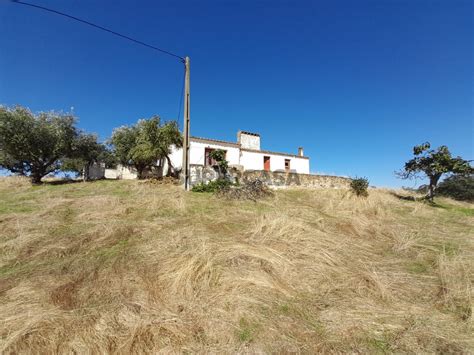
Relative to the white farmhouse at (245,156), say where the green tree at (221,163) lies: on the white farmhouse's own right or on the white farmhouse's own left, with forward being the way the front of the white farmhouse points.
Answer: on the white farmhouse's own right

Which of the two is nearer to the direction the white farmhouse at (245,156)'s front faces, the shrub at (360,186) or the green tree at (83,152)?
the shrub

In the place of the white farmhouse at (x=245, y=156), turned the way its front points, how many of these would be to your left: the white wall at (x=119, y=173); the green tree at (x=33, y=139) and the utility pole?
0

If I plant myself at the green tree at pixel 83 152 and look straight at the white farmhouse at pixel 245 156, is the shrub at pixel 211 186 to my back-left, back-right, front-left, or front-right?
front-right

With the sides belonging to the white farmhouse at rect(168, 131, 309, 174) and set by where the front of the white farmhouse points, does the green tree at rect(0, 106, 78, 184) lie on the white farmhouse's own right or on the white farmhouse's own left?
on the white farmhouse's own right

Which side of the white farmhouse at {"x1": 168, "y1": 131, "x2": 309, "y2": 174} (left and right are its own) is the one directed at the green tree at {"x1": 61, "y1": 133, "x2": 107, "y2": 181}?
right

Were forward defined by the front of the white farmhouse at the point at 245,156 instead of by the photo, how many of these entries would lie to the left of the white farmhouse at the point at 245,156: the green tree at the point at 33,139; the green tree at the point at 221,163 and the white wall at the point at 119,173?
0

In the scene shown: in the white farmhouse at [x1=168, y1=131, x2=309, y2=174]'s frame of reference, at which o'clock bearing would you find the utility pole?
The utility pole is roughly at 2 o'clock from the white farmhouse.

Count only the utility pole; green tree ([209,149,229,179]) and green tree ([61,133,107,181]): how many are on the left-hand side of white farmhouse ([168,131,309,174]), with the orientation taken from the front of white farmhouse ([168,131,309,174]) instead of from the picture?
0

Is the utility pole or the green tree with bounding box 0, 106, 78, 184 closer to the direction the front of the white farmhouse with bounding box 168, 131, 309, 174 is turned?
the utility pole

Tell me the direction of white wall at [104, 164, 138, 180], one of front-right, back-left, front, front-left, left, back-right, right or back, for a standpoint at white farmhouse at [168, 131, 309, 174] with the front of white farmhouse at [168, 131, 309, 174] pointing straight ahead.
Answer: back-right
